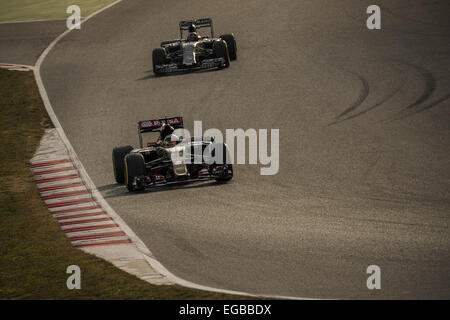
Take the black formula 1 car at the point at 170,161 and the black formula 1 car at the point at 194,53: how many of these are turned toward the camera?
2

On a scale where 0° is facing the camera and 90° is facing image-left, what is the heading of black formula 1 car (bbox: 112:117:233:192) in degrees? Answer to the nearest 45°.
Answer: approximately 0°

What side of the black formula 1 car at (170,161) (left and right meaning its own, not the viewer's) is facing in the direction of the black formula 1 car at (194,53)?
back

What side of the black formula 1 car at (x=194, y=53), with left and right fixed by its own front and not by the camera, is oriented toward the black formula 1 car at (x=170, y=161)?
front

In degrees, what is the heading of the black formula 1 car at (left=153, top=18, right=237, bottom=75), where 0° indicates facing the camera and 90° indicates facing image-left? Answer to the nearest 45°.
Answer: approximately 0°
